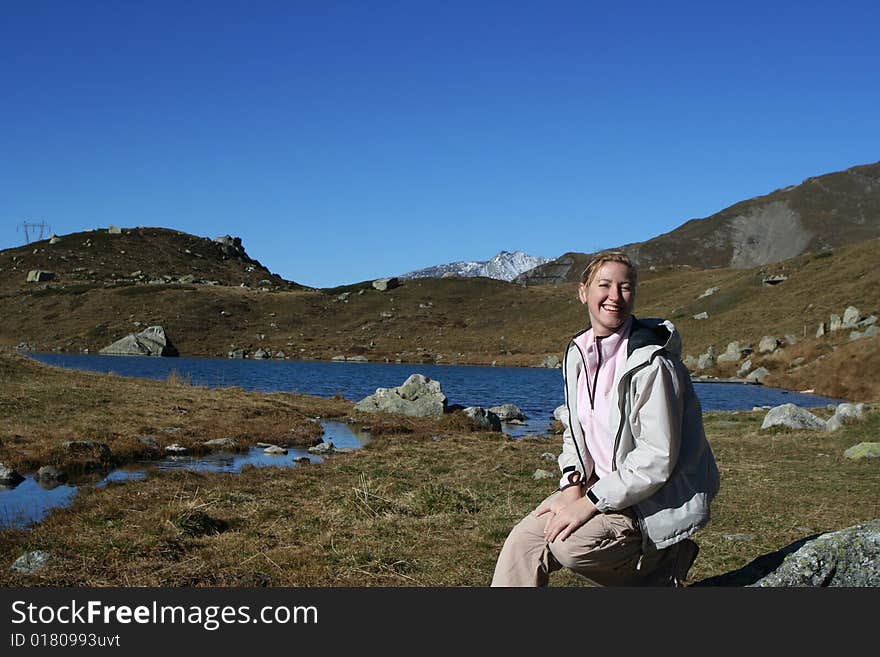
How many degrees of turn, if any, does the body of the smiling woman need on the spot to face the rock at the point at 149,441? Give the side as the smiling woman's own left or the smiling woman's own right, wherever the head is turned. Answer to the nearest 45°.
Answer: approximately 90° to the smiling woman's own right

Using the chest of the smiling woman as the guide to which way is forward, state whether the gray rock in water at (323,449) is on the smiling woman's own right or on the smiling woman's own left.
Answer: on the smiling woman's own right

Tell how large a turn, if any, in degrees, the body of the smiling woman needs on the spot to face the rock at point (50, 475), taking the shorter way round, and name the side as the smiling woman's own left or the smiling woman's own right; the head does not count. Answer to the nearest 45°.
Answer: approximately 90° to the smiling woman's own right

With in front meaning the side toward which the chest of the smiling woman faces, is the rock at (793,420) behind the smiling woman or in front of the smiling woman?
behind

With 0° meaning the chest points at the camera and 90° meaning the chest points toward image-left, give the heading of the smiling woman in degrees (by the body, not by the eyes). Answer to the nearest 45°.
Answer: approximately 45°

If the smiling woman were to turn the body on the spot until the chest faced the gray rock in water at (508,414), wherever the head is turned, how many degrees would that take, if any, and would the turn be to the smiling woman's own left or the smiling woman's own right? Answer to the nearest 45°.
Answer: approximately 135° to the smiling woman's own right

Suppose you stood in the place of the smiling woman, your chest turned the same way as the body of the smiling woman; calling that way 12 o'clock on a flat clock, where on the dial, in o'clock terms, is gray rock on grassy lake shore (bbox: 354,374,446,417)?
The gray rock on grassy lake shore is roughly at 4 o'clock from the smiling woman.

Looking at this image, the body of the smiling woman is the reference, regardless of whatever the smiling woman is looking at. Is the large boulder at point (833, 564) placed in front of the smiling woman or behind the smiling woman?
behind
